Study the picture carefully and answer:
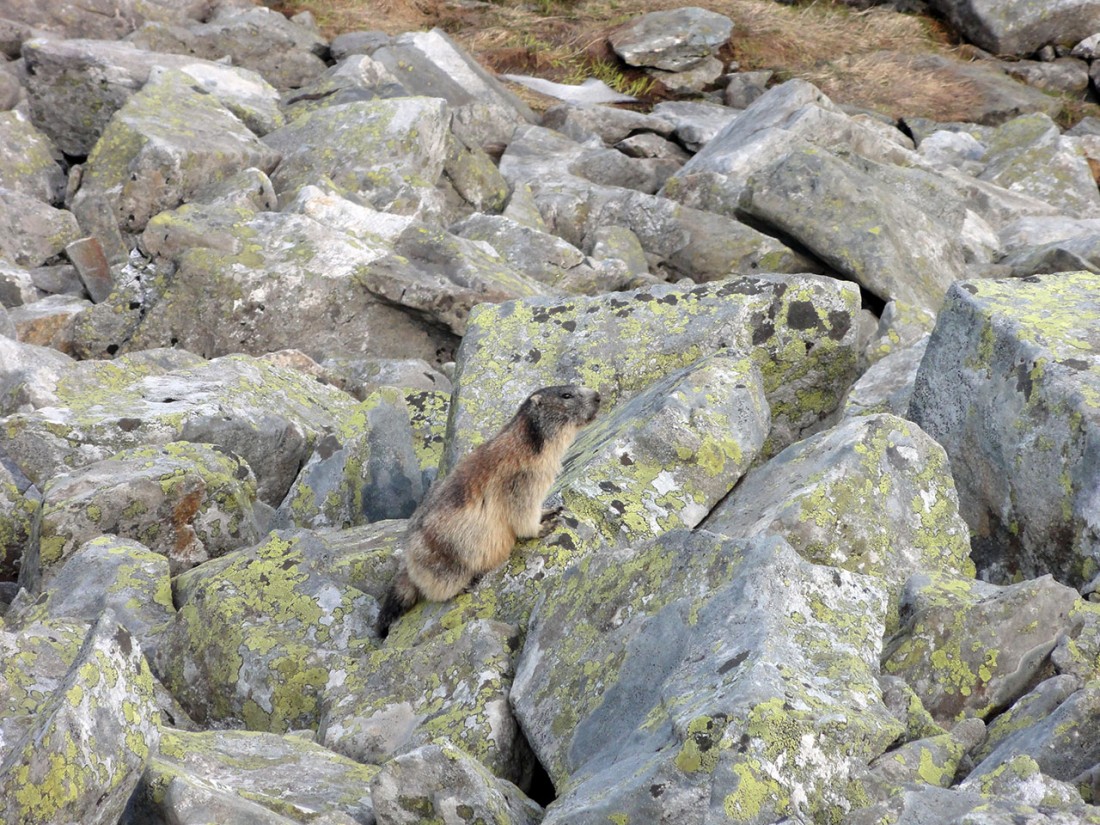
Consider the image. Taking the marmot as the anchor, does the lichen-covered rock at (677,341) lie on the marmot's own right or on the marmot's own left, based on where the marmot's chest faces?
on the marmot's own left

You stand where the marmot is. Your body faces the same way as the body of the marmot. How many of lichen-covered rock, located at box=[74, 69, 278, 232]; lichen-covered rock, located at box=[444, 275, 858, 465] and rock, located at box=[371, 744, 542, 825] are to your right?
1

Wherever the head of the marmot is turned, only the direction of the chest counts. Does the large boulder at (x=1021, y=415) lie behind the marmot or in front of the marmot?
in front

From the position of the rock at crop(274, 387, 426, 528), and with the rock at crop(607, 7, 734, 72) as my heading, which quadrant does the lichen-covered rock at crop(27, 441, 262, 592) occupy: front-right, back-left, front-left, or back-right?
back-left

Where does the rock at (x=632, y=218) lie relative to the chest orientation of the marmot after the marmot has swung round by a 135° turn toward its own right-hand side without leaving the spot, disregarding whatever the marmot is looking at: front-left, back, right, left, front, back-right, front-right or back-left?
back-right

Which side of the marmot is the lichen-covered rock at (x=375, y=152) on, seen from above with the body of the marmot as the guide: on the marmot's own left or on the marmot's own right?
on the marmot's own left

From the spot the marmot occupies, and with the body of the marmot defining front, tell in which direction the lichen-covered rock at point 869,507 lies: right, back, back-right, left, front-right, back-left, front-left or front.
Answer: front

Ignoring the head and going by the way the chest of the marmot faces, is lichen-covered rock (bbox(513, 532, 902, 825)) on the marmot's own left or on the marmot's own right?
on the marmot's own right

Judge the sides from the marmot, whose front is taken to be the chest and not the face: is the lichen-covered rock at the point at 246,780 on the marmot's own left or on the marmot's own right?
on the marmot's own right

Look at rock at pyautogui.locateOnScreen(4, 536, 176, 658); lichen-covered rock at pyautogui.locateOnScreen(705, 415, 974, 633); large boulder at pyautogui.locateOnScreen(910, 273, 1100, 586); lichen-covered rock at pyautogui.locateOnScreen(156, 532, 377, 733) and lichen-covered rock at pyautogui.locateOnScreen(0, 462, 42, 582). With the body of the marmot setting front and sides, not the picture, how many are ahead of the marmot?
2

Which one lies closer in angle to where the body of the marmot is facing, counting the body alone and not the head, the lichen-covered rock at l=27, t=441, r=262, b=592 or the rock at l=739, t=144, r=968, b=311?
the rock

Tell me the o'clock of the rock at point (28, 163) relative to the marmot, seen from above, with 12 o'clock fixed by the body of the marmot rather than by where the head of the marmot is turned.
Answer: The rock is roughly at 8 o'clock from the marmot.

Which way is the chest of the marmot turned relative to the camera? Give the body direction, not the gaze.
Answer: to the viewer's right

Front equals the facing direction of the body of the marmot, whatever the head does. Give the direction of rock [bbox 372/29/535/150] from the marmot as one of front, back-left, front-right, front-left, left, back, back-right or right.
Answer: left

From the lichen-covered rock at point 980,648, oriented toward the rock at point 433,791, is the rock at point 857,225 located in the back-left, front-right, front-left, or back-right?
back-right

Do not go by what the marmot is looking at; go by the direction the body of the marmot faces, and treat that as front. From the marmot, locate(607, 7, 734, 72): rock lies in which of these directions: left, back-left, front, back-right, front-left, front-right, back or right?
left
